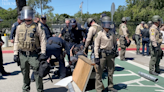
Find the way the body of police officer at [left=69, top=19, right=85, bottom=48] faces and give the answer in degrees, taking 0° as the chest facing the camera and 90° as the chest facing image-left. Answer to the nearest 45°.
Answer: approximately 45°

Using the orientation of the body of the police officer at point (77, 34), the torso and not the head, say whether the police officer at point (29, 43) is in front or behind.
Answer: in front

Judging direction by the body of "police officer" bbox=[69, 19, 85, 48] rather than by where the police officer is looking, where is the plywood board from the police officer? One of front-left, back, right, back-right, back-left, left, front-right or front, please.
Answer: front-left

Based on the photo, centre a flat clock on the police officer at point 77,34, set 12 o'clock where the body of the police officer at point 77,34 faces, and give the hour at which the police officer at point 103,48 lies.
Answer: the police officer at point 103,48 is roughly at 10 o'clock from the police officer at point 77,34.

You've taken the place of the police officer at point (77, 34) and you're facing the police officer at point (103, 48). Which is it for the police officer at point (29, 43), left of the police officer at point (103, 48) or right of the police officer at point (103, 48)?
right
